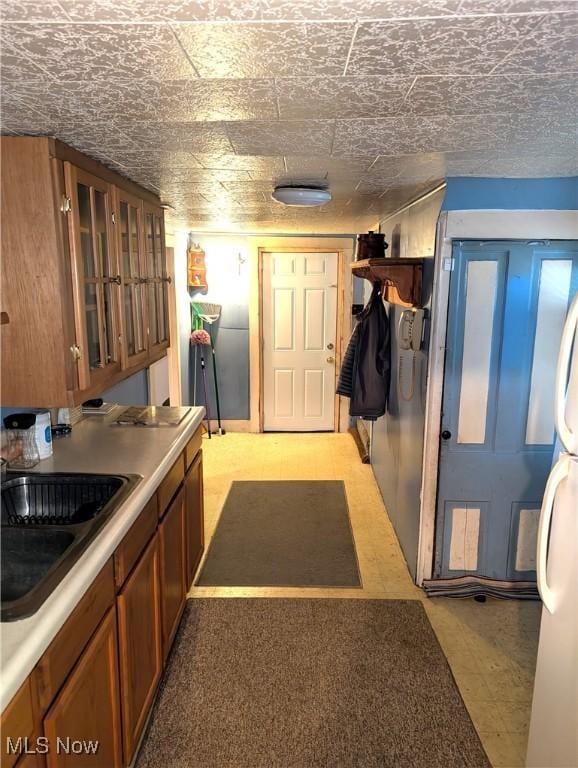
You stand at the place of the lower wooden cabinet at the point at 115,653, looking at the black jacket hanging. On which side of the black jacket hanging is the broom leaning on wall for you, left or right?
left

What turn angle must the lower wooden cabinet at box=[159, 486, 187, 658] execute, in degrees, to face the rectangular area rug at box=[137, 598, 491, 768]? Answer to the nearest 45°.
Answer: approximately 45° to its right

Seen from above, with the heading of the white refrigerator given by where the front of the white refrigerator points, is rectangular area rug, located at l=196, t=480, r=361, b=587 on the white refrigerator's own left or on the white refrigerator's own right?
on the white refrigerator's own right

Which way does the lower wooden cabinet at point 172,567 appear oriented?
to the viewer's right

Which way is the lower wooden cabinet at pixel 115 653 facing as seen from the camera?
to the viewer's right

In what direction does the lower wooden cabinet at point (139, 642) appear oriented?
to the viewer's right

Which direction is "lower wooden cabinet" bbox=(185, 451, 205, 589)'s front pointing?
to the viewer's right

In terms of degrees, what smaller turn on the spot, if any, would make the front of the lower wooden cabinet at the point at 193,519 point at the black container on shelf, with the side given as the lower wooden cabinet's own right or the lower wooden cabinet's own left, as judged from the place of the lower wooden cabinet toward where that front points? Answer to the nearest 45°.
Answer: approximately 45° to the lower wooden cabinet's own left

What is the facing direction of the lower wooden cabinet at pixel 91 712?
to the viewer's right

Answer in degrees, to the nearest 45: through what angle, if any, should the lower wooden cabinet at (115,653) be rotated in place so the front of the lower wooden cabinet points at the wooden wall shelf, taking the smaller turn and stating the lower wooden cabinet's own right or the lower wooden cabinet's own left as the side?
approximately 45° to the lower wooden cabinet's own left

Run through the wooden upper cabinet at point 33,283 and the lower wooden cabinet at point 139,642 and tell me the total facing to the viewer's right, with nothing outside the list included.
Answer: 2

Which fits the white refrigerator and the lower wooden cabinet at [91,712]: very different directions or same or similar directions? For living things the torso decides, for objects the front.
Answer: very different directions

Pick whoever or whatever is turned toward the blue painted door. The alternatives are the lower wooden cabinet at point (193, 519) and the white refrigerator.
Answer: the lower wooden cabinet

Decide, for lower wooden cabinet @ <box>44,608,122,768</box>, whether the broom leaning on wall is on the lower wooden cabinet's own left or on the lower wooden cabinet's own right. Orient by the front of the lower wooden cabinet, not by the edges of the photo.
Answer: on the lower wooden cabinet's own left

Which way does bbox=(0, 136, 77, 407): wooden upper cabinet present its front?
to the viewer's right
